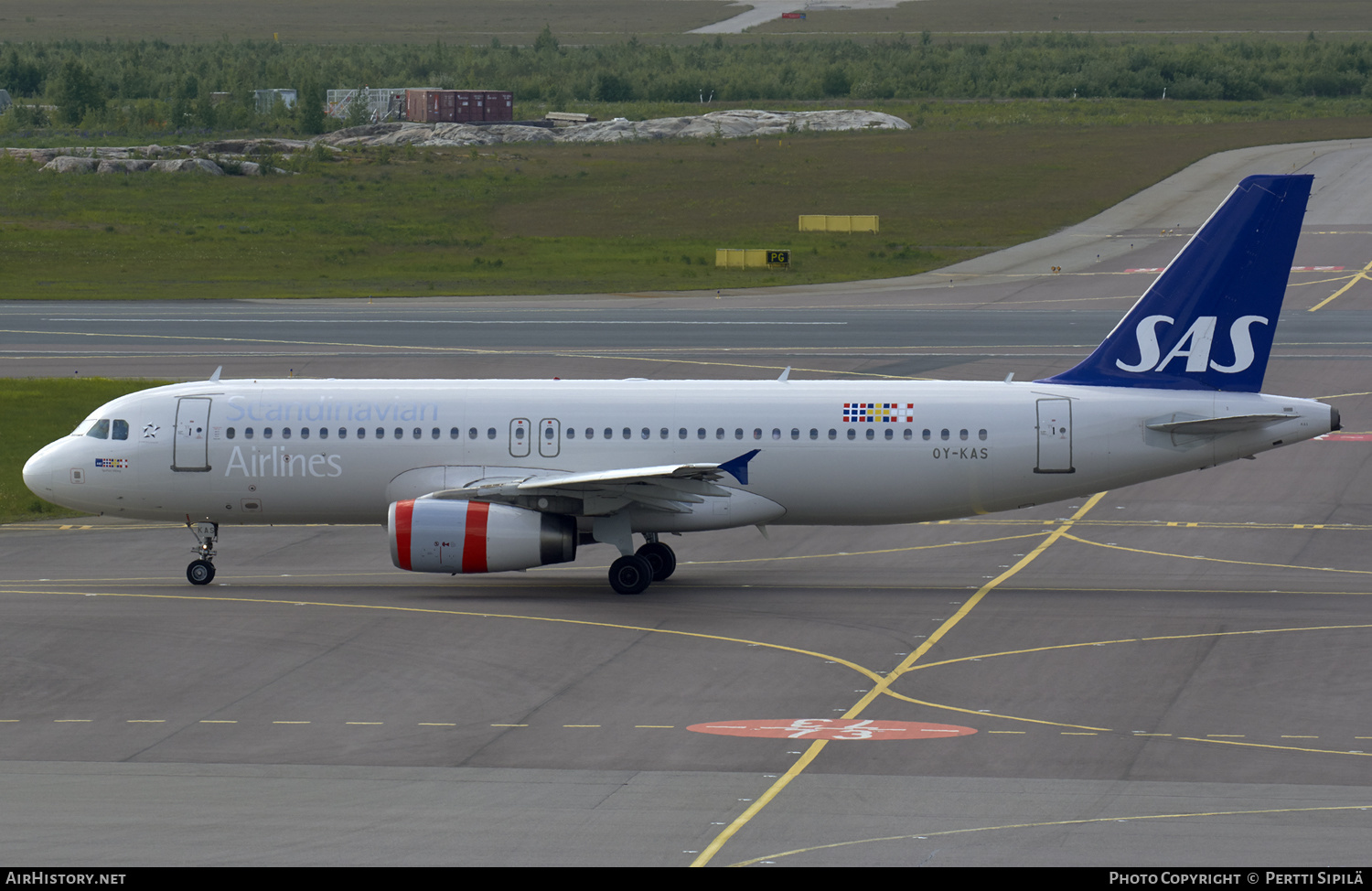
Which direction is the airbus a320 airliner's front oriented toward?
to the viewer's left
